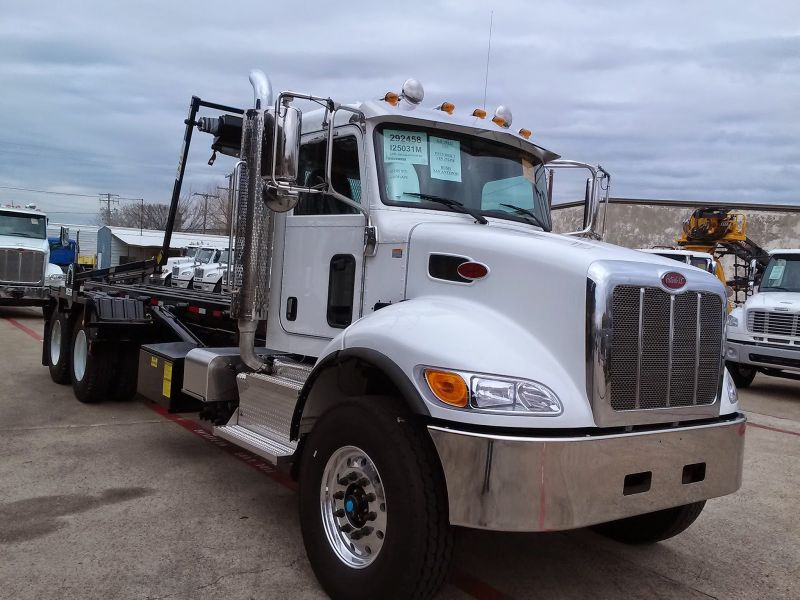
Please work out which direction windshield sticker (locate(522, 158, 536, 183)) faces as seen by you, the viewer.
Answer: facing the viewer and to the right of the viewer

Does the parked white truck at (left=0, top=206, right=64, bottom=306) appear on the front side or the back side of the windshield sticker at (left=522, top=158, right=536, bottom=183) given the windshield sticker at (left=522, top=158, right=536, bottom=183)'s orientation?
on the back side

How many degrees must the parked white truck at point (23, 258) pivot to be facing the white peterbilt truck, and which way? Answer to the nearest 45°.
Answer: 0° — it already faces it

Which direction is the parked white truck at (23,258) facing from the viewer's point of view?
toward the camera

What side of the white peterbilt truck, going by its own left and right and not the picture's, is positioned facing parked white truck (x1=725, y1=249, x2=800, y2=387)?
left

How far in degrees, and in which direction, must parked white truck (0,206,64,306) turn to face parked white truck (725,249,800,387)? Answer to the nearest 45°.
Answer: approximately 45° to its left

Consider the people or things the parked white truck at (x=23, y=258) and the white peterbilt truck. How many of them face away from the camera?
0

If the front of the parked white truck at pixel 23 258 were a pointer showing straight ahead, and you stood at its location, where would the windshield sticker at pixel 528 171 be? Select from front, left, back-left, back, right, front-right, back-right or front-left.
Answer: front

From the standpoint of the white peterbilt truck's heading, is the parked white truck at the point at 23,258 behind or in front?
behind

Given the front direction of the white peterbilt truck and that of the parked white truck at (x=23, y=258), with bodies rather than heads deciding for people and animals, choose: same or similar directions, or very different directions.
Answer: same or similar directions

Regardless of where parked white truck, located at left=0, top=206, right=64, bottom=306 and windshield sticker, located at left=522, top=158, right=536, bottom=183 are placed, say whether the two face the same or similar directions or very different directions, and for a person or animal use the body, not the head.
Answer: same or similar directions

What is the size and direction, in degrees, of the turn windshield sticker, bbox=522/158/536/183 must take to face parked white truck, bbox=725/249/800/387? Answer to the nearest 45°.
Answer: approximately 90° to its left
